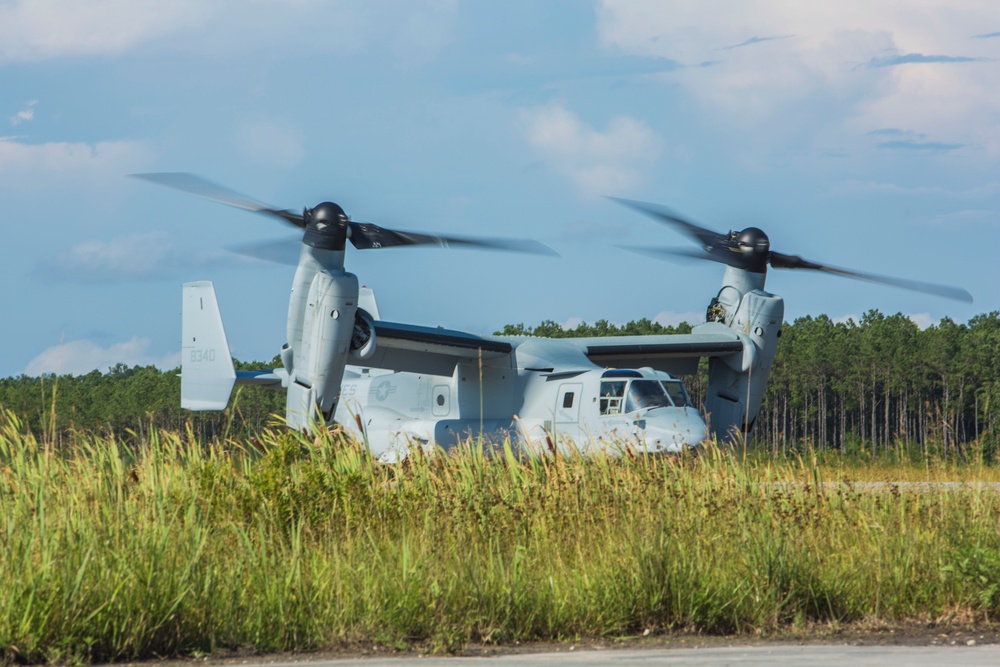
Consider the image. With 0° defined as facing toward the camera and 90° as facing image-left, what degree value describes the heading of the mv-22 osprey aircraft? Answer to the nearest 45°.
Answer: approximately 315°
